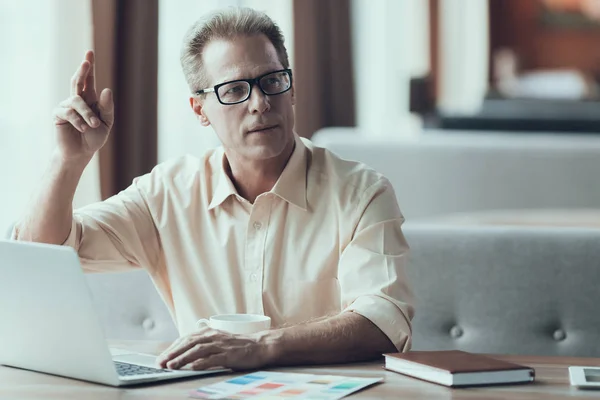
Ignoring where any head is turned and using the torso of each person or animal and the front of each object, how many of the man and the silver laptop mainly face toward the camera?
1

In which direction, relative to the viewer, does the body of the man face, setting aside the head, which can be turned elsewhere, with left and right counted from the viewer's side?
facing the viewer

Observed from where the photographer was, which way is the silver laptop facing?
facing away from the viewer and to the right of the viewer

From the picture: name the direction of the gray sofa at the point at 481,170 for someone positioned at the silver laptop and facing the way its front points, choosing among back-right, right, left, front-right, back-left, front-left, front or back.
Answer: front

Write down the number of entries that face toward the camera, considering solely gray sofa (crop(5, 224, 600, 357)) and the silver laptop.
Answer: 1

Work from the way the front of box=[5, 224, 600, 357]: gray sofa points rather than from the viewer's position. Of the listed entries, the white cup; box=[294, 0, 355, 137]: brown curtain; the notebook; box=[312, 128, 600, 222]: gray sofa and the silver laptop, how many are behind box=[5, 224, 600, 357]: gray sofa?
2

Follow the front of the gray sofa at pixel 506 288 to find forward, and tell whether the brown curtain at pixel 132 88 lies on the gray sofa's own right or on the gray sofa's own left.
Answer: on the gray sofa's own right

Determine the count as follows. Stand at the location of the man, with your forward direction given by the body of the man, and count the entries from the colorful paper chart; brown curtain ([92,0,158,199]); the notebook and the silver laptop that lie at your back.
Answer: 1

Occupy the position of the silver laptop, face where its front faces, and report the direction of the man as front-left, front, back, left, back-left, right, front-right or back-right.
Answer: front

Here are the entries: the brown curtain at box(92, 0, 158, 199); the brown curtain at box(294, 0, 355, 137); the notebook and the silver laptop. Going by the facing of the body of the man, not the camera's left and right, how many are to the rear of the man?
2

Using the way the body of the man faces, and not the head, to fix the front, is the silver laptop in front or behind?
in front

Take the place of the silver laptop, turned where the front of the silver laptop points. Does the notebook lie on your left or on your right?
on your right

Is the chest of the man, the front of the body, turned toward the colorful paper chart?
yes

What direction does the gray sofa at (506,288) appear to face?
toward the camera

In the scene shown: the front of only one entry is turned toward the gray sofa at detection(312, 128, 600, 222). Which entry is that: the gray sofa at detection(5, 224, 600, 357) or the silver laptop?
the silver laptop

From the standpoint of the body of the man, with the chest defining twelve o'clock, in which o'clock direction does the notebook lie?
The notebook is roughly at 11 o'clock from the man.
